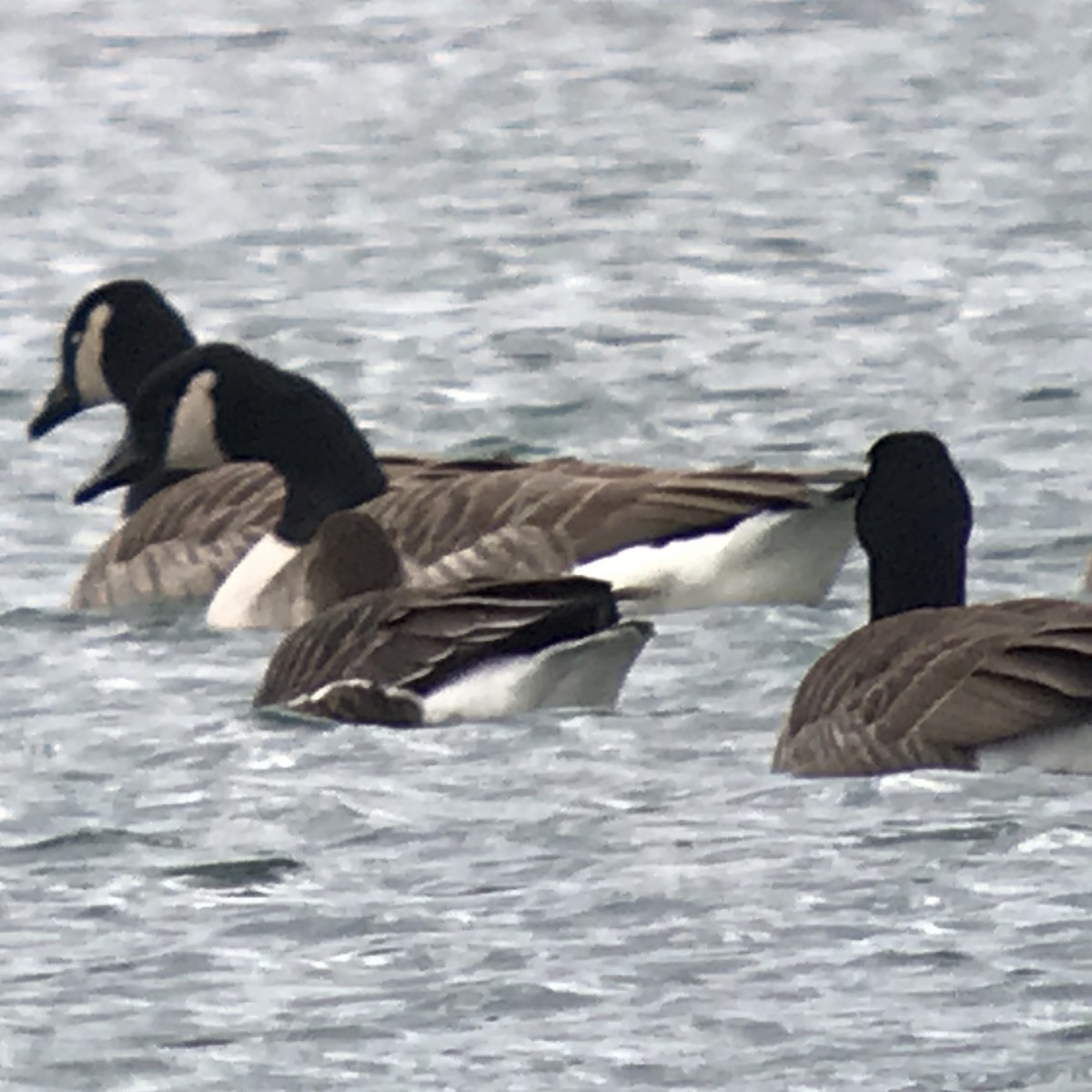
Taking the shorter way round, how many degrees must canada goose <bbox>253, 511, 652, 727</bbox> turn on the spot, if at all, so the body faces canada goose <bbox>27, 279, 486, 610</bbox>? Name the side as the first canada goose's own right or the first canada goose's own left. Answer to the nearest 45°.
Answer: approximately 90° to the first canada goose's own right

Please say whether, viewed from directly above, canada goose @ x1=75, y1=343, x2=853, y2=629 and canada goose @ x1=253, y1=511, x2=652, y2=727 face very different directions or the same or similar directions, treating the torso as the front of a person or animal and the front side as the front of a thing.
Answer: same or similar directions

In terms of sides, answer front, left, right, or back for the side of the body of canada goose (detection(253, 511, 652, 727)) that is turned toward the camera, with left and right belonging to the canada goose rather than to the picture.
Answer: left

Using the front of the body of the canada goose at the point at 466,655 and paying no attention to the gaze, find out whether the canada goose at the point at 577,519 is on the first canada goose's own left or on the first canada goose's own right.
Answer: on the first canada goose's own right

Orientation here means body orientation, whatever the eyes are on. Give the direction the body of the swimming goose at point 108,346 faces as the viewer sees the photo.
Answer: to the viewer's left

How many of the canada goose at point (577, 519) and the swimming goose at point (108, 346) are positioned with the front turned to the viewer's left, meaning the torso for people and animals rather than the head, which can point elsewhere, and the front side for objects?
2

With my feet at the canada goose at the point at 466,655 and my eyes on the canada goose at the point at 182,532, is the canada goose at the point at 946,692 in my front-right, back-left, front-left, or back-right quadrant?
back-right

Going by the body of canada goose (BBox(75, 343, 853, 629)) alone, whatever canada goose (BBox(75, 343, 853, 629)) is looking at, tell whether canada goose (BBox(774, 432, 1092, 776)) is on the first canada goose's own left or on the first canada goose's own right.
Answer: on the first canada goose's own left

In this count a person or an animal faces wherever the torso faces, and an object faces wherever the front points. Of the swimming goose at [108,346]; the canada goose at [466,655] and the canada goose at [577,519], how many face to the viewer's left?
3

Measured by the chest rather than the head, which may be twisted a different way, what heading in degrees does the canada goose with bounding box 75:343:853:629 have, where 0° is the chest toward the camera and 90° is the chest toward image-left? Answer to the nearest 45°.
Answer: approximately 90°
